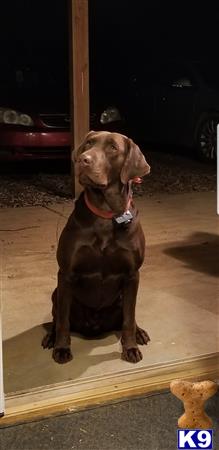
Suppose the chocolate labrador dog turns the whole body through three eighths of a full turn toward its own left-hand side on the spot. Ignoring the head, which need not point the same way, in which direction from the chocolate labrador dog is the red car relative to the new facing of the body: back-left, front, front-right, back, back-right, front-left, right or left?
front-left

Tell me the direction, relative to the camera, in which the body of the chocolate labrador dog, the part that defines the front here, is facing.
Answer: toward the camera
